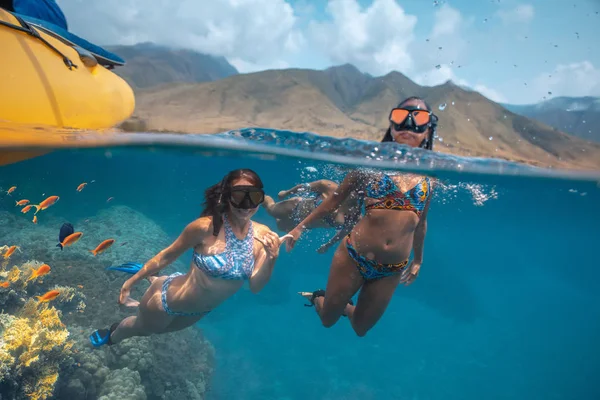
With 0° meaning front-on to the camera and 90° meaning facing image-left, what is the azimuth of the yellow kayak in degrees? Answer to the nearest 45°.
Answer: approximately 270°
